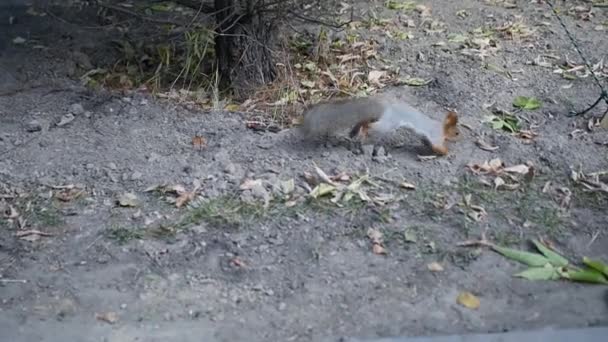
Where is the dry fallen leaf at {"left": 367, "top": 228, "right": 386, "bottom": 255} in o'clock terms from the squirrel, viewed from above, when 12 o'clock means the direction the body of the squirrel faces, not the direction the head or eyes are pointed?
The dry fallen leaf is roughly at 3 o'clock from the squirrel.

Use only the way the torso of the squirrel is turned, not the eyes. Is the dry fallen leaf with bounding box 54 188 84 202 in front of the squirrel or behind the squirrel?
behind

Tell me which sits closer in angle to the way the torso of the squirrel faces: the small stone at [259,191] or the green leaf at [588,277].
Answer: the green leaf

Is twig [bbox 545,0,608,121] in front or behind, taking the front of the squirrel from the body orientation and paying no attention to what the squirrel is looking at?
in front

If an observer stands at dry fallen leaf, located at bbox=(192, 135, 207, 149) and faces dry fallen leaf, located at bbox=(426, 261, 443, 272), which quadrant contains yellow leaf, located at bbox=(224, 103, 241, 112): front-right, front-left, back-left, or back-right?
back-left

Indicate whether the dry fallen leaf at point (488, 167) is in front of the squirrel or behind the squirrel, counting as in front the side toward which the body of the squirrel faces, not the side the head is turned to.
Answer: in front

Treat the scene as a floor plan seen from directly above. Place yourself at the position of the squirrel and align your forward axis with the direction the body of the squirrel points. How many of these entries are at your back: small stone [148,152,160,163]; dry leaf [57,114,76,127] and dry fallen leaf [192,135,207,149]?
3

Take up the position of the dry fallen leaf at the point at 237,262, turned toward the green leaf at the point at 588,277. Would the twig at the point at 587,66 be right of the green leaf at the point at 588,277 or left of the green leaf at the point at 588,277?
left

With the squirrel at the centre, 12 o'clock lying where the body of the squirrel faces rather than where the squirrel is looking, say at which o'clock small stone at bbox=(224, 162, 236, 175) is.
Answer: The small stone is roughly at 5 o'clock from the squirrel.

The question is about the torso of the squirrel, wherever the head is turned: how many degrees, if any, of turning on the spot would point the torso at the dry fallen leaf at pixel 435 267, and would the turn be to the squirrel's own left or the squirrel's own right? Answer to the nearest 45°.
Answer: approximately 90° to the squirrel's own right

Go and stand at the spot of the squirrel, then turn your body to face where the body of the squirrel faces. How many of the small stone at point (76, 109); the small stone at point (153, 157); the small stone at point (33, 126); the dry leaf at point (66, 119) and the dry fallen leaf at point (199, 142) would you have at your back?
5

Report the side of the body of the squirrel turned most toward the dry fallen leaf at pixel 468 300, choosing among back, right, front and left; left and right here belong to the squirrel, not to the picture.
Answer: right

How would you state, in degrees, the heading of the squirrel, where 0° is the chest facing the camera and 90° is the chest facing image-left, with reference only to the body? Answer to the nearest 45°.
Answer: approximately 270°

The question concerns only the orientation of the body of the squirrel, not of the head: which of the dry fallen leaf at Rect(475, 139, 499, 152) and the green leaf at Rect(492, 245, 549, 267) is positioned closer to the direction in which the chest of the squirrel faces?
the dry fallen leaf

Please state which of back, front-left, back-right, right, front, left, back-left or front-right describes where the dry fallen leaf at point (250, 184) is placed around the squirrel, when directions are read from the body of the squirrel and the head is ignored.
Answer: back-right

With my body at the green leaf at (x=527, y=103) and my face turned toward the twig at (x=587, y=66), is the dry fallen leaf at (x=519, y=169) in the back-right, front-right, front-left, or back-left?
back-right

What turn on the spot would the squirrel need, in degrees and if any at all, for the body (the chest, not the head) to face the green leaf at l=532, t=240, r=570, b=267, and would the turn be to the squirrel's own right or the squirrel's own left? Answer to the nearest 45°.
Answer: approximately 45° to the squirrel's own right
